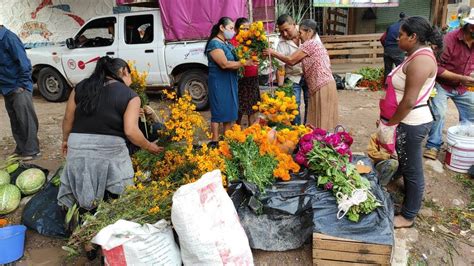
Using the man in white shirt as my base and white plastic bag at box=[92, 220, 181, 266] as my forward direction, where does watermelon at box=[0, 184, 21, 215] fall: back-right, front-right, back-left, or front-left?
front-right

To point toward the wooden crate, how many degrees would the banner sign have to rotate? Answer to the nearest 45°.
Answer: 0° — it already faces it

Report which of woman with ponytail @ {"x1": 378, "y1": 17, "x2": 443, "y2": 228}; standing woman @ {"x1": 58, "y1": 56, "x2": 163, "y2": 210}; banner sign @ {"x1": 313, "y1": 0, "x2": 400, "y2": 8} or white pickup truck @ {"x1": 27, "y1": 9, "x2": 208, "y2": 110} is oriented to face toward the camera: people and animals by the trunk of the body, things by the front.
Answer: the banner sign

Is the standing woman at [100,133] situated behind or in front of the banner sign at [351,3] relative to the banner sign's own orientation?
in front

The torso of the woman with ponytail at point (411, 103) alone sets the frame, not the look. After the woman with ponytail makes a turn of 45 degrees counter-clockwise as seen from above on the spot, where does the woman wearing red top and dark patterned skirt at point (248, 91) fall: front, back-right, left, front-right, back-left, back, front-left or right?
right

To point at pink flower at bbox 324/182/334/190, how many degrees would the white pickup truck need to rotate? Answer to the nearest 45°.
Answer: approximately 90° to its left

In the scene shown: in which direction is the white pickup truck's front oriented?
to the viewer's left

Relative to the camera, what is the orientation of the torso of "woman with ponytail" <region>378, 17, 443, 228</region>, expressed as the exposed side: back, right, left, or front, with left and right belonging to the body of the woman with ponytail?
left

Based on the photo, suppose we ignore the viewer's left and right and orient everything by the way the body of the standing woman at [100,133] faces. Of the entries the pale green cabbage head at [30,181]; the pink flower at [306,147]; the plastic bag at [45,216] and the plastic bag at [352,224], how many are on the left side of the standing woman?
2

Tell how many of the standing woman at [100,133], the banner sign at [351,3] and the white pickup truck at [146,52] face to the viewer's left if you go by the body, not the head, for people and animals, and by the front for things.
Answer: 1

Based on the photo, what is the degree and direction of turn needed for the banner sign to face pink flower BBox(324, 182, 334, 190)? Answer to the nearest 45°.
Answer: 0° — it already faces it

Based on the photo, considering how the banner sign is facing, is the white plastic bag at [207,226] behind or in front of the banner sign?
in front

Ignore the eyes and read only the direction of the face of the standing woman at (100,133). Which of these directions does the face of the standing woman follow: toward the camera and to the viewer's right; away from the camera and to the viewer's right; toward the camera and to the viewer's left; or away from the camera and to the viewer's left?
away from the camera and to the viewer's right

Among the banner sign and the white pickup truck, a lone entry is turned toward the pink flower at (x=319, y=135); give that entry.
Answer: the banner sign

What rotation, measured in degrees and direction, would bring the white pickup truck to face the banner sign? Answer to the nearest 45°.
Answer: approximately 180°

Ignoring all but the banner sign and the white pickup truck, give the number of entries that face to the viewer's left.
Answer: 1

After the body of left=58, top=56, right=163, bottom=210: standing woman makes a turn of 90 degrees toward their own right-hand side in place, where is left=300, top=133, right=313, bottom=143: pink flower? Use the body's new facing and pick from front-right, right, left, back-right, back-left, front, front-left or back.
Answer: front-left

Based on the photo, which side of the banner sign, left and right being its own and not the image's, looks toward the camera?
front

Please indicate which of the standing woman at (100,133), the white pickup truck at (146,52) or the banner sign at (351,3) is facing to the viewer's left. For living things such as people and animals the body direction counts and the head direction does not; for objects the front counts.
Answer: the white pickup truck

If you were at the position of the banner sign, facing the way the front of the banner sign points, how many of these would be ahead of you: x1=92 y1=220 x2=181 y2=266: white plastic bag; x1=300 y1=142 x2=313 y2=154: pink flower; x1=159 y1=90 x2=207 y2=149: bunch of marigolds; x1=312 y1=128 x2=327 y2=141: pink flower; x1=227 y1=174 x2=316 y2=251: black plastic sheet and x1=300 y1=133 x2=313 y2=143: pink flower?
6
